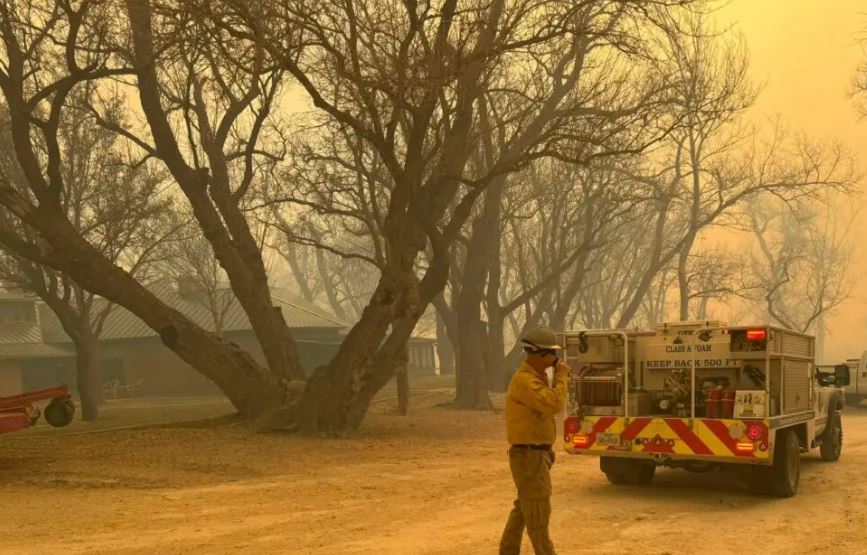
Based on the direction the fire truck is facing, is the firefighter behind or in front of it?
behind

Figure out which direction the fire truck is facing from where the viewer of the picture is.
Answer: facing away from the viewer and to the right of the viewer

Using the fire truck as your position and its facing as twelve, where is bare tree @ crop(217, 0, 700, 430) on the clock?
The bare tree is roughly at 9 o'clock from the fire truck.

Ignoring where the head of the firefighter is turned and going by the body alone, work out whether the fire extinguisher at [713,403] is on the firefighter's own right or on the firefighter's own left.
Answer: on the firefighter's own left

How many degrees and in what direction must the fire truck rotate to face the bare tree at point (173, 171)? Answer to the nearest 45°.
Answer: approximately 90° to its left

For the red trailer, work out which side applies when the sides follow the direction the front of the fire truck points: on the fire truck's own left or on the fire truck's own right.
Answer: on the fire truck's own left

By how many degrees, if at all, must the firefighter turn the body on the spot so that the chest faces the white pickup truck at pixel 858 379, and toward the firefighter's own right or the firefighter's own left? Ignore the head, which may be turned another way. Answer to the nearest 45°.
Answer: approximately 90° to the firefighter's own left

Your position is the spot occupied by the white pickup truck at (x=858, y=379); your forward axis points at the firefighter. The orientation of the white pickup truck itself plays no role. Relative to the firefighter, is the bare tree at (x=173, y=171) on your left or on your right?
right

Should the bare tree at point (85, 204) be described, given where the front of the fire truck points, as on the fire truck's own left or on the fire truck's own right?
on the fire truck's own left

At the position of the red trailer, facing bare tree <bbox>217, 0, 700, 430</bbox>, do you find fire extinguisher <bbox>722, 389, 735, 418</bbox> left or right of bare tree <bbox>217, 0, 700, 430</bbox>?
right

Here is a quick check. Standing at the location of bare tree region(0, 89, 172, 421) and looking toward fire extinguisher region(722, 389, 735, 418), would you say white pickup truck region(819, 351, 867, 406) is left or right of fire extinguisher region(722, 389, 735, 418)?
left

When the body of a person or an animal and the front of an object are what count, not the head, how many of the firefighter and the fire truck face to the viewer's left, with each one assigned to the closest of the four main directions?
0
